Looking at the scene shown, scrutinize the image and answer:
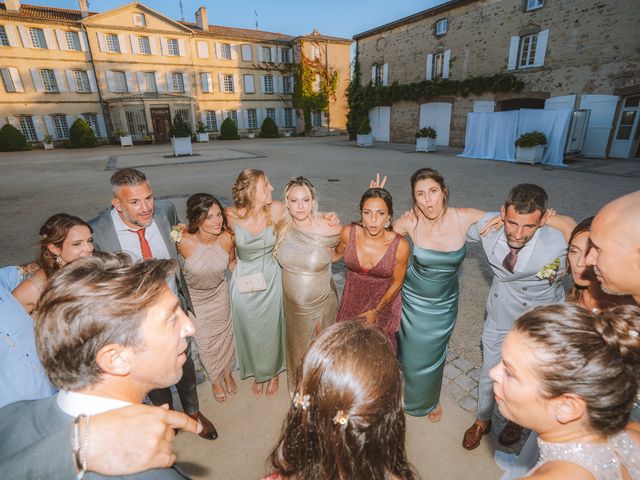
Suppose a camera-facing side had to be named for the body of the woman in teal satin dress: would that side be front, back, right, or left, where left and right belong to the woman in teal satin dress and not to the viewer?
front

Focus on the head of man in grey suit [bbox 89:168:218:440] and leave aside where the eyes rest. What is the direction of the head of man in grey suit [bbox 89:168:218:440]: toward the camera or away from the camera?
toward the camera

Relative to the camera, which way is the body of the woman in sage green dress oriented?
toward the camera

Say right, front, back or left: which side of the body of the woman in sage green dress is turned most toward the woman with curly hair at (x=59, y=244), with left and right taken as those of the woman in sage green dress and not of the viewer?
right

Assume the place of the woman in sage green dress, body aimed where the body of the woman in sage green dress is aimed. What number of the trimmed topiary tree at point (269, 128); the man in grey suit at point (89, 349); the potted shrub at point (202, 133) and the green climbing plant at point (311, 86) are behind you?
3

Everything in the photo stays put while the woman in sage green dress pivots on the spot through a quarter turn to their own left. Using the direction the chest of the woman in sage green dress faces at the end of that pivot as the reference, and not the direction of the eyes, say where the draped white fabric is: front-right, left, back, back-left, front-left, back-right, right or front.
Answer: front-left

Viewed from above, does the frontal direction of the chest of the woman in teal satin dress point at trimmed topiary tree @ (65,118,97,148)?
no

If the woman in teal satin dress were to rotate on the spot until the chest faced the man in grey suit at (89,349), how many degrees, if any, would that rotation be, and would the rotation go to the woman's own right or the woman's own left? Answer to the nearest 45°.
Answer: approximately 45° to the woman's own right

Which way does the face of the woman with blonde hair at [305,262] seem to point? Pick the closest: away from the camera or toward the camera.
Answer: toward the camera

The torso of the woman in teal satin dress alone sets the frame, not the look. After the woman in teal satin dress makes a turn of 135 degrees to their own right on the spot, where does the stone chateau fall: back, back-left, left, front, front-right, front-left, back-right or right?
front

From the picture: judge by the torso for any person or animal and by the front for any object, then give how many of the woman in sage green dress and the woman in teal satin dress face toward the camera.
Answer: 2

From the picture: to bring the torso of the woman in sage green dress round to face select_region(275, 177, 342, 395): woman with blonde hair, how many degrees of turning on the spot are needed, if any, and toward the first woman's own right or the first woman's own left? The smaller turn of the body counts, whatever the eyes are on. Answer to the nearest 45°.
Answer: approximately 90° to the first woman's own left

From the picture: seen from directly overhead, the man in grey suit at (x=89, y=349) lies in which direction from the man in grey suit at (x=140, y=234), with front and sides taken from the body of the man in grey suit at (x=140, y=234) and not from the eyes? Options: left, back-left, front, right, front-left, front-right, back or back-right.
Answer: front-right

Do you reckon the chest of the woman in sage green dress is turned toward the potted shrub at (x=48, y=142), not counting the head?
no

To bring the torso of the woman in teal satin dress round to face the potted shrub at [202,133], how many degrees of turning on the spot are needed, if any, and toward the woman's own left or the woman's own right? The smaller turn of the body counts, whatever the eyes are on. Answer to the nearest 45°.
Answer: approximately 135° to the woman's own right

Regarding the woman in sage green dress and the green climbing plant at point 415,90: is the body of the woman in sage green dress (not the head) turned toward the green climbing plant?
no

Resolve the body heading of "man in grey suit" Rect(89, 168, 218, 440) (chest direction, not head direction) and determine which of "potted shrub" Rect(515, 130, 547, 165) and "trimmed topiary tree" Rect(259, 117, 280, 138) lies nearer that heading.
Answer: the potted shrub
